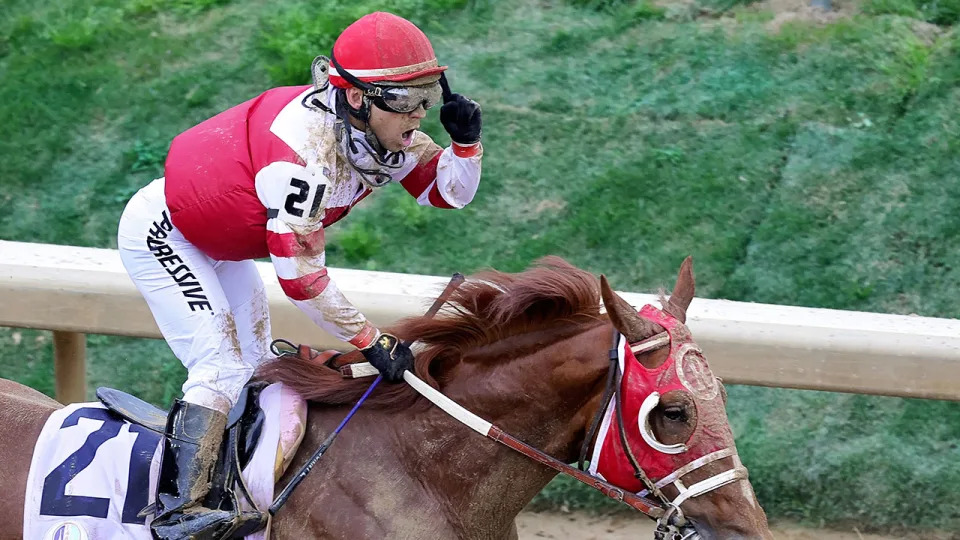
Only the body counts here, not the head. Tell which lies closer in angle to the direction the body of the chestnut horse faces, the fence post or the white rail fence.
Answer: the white rail fence

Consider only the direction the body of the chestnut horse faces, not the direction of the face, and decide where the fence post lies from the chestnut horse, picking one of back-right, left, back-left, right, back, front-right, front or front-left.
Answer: back-left

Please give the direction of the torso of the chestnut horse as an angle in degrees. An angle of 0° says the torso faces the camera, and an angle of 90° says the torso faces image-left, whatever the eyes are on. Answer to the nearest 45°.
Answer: approximately 270°
